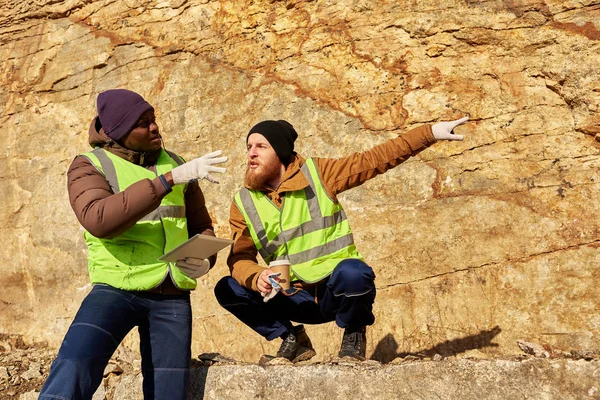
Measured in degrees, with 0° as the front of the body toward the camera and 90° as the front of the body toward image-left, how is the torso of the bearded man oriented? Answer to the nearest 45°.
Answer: approximately 0°
